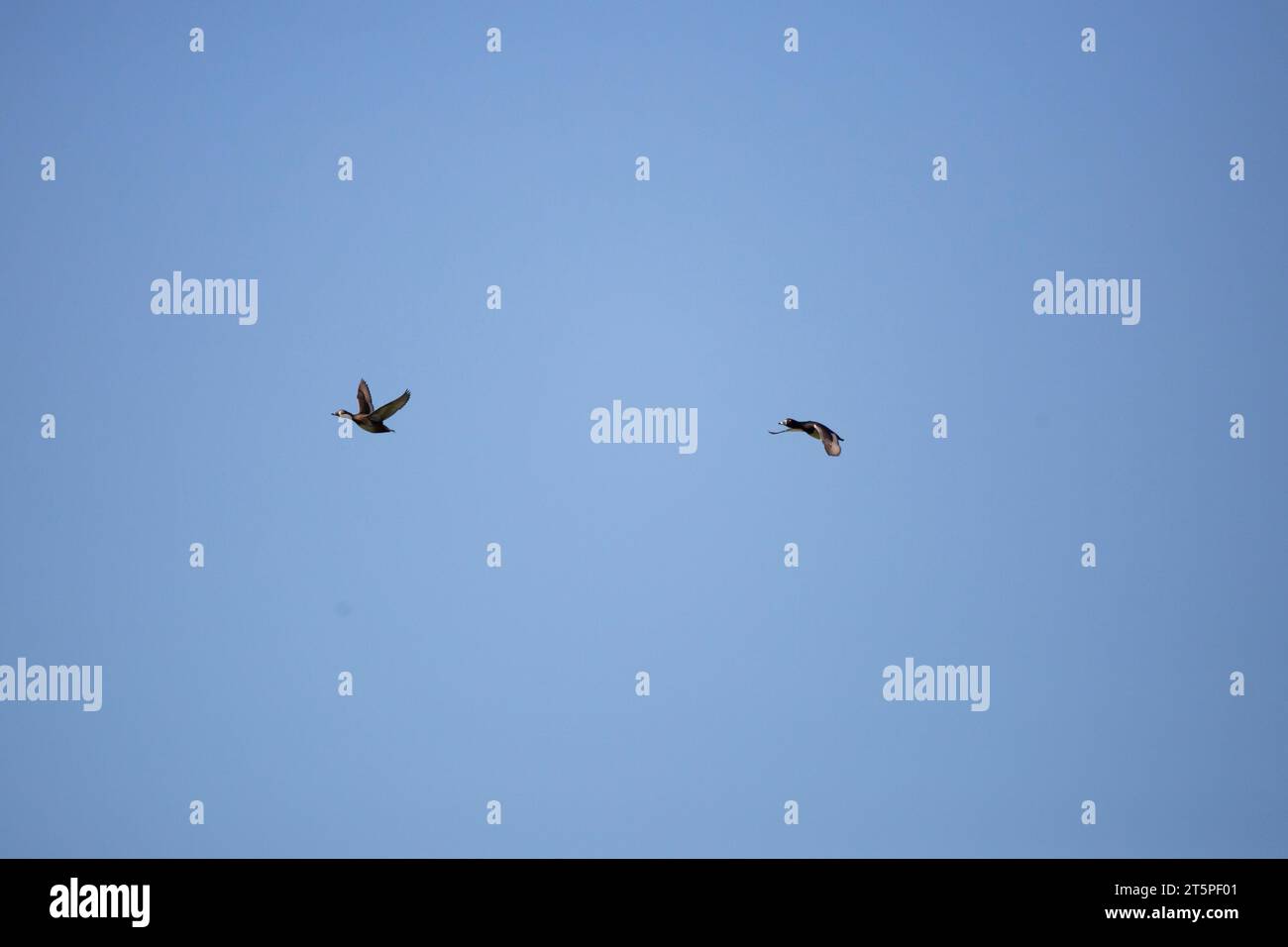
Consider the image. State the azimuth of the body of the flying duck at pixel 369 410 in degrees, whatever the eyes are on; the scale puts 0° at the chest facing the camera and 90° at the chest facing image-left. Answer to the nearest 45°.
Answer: approximately 90°

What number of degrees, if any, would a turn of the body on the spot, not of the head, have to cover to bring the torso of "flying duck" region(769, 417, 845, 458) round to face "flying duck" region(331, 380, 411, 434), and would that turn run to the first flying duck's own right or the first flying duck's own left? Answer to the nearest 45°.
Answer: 0° — it already faces it

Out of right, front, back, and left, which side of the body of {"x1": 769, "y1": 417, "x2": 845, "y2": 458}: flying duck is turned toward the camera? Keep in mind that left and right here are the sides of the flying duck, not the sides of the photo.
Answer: left

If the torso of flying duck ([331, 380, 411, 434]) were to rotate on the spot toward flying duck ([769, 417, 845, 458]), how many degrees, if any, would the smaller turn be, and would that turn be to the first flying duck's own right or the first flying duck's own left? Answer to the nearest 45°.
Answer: approximately 180°

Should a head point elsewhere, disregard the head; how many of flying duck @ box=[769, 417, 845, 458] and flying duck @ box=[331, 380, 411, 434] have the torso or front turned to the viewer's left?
2
